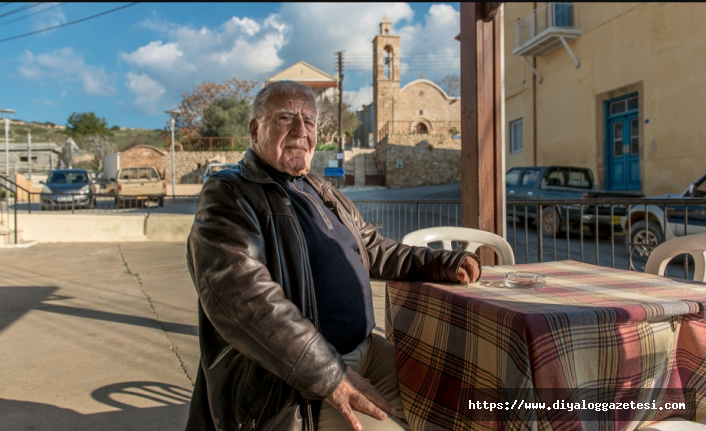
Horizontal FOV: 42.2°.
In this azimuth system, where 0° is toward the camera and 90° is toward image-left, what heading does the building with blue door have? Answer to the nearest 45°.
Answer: approximately 45°

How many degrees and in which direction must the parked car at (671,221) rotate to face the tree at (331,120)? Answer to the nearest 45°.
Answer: approximately 45° to its right

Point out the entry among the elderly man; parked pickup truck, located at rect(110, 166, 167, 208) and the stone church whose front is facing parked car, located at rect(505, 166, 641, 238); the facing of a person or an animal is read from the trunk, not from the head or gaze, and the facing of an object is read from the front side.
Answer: the stone church

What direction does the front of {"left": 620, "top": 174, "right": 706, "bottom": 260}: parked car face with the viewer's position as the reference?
facing to the left of the viewer

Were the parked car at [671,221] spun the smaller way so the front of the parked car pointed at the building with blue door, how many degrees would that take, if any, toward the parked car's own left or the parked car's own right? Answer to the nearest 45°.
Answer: approximately 90° to the parked car's own right

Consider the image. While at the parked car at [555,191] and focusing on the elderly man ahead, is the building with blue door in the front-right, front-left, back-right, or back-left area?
back-left

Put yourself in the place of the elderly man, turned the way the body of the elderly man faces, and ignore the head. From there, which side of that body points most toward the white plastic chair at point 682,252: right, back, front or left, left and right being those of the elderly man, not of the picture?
left

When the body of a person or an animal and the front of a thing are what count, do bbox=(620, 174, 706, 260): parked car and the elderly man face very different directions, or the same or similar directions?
very different directions

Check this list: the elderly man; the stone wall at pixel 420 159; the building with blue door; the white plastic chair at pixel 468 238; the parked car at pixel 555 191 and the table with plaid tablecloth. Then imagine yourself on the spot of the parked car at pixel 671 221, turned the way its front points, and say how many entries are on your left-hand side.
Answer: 3
